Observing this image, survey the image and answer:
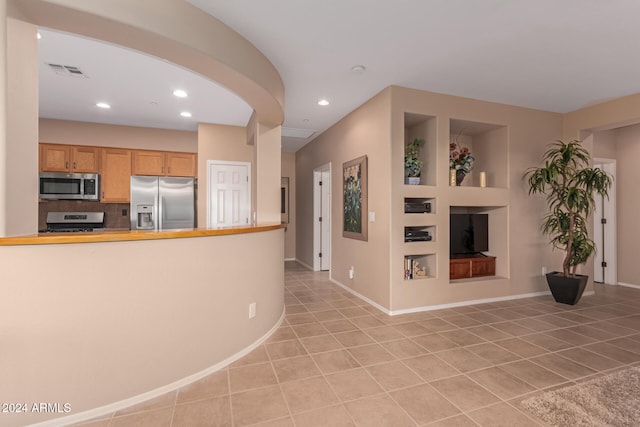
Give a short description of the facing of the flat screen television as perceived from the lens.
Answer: facing the viewer and to the right of the viewer

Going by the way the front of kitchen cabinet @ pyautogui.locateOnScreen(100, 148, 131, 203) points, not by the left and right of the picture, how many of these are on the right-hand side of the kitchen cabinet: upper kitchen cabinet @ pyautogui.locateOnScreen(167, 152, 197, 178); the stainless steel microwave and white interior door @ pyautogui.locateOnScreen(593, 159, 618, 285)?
1

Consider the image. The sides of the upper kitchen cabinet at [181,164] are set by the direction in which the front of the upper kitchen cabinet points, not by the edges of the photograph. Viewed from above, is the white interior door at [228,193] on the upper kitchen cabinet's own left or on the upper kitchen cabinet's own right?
on the upper kitchen cabinet's own left

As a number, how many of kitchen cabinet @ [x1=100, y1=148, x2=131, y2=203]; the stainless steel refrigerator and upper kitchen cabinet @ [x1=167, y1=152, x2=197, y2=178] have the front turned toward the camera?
3

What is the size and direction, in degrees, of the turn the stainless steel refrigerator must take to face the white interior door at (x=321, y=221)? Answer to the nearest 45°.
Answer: approximately 90° to its left

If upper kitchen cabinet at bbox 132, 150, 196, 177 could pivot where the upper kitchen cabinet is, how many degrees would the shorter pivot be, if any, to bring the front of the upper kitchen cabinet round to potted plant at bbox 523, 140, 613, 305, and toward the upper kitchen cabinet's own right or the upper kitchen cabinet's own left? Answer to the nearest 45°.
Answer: approximately 45° to the upper kitchen cabinet's own left

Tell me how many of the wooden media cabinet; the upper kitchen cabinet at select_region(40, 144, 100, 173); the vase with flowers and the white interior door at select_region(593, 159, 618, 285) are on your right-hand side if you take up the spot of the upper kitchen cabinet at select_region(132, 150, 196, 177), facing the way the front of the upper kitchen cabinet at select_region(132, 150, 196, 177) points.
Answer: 1

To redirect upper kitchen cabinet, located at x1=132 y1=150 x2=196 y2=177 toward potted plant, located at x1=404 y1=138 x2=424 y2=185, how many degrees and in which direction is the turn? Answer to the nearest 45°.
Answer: approximately 45° to its left

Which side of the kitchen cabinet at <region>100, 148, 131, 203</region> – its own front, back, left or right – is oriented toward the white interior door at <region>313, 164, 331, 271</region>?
left

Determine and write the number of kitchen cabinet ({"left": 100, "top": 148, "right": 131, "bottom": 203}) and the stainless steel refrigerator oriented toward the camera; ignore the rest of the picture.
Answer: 2
